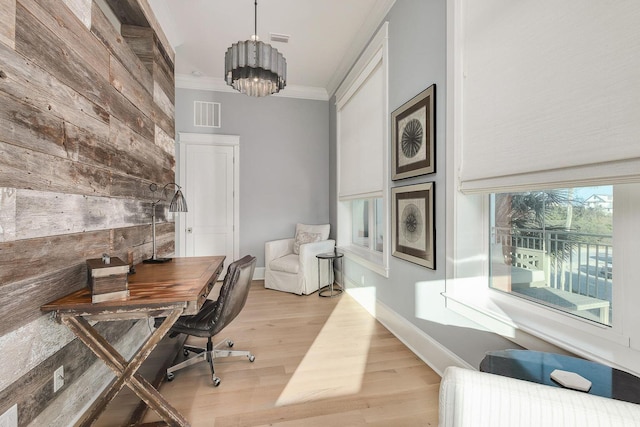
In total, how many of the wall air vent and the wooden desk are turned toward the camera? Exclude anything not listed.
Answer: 1

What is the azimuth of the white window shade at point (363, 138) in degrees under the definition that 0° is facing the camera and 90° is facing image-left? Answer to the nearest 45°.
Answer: approximately 45°

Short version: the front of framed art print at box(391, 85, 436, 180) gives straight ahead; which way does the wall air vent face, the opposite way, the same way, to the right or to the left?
to the left

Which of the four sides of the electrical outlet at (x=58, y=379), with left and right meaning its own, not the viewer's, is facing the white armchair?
left

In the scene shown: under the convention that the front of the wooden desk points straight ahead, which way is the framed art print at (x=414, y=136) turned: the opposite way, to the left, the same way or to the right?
the opposite way

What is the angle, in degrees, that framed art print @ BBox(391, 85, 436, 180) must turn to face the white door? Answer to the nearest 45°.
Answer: approximately 90° to its right

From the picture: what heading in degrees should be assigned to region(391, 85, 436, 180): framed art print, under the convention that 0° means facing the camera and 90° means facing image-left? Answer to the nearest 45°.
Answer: approximately 45°

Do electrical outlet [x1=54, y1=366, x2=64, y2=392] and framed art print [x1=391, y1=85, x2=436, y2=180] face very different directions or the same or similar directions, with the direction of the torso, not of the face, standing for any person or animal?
very different directions

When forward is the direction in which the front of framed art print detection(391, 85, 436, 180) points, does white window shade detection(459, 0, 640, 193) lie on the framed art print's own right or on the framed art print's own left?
on the framed art print's own left

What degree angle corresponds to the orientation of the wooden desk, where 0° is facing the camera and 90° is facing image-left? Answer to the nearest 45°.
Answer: approximately 270°
